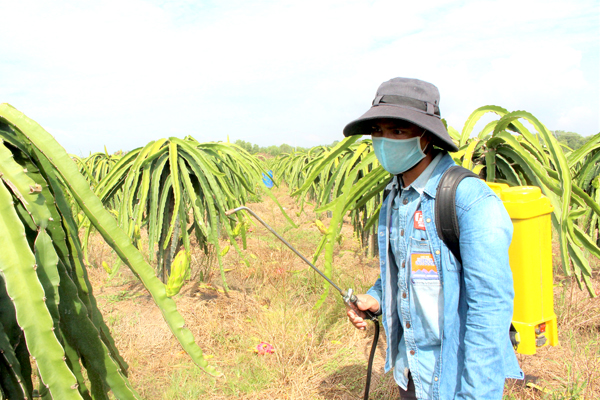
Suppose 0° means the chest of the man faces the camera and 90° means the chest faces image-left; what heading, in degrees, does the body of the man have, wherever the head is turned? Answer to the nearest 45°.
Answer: approximately 45°

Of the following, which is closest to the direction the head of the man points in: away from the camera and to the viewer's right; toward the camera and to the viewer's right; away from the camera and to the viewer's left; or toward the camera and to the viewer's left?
toward the camera and to the viewer's left
